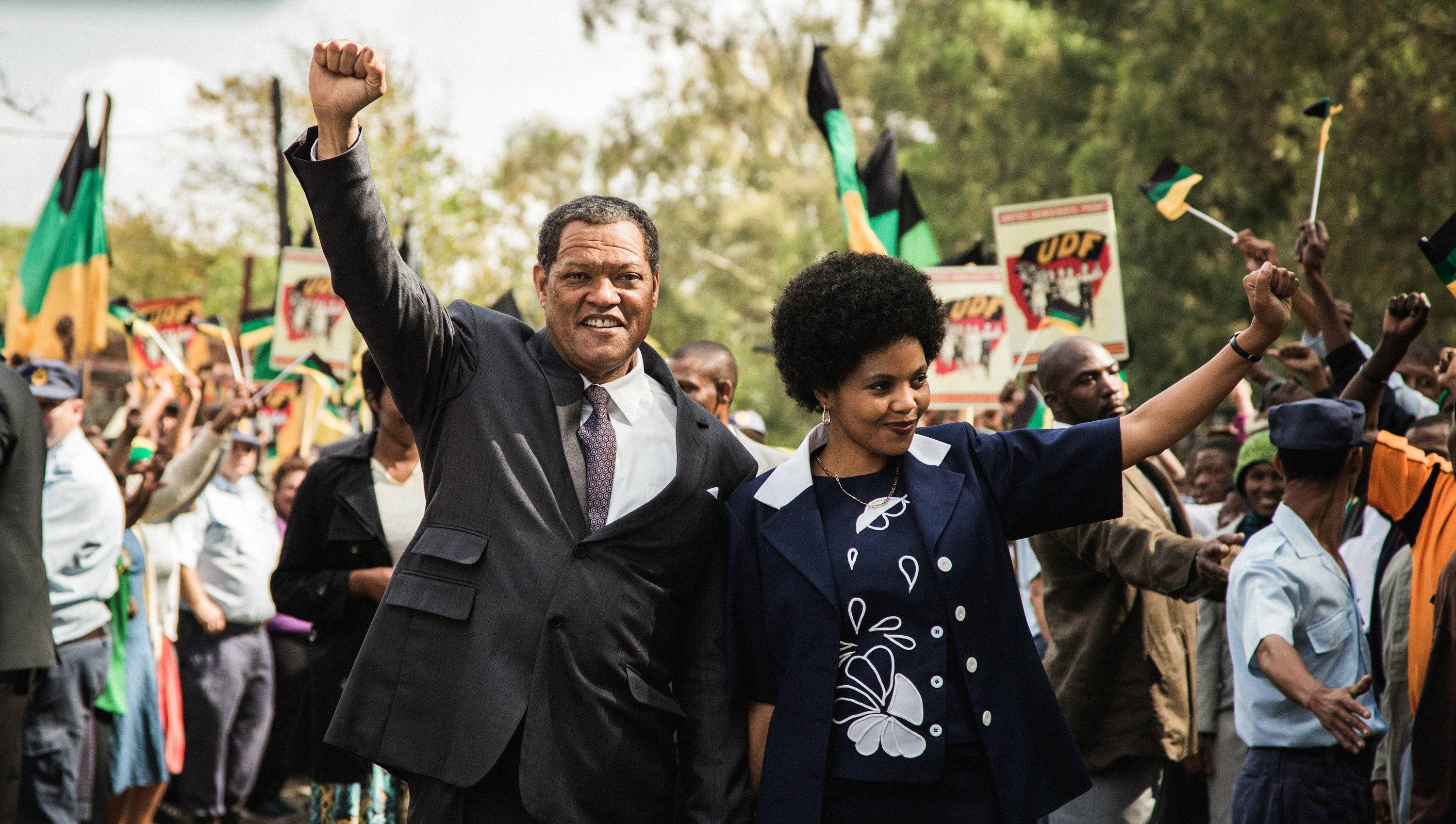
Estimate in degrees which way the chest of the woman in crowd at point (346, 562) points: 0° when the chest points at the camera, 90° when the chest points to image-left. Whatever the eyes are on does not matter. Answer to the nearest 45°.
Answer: approximately 315°

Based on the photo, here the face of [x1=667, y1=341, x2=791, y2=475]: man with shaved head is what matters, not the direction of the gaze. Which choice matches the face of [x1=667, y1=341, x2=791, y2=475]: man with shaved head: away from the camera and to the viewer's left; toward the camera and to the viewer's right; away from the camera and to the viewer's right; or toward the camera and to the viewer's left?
toward the camera and to the viewer's left

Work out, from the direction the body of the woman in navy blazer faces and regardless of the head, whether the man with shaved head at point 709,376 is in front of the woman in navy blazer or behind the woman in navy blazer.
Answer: behind

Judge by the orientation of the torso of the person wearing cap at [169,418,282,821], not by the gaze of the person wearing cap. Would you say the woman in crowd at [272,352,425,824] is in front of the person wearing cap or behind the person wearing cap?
in front

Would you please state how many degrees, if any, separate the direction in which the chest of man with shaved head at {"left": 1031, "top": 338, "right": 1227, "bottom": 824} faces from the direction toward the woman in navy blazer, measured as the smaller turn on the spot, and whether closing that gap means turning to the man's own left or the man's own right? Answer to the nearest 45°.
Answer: approximately 45° to the man's own right
